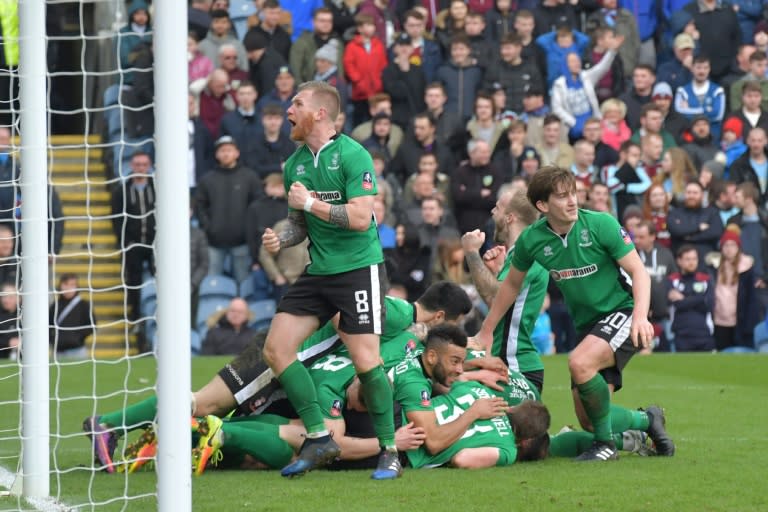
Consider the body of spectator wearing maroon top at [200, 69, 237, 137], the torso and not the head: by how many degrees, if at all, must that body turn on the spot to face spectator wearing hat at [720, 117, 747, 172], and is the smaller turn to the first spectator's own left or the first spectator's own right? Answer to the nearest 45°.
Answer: approximately 90° to the first spectator's own left

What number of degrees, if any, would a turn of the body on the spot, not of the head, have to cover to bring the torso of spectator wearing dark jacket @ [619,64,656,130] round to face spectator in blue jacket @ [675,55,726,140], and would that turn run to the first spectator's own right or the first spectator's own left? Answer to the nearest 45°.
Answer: approximately 135° to the first spectator's own left

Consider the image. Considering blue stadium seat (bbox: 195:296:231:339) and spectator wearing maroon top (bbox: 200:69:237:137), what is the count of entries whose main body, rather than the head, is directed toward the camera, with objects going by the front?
2

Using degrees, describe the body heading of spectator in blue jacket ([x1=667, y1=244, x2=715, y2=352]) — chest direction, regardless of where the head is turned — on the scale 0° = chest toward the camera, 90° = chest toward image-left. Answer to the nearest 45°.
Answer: approximately 0°

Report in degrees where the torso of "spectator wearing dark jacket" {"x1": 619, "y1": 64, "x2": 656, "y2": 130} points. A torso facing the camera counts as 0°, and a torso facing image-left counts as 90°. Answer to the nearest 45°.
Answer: approximately 45°
